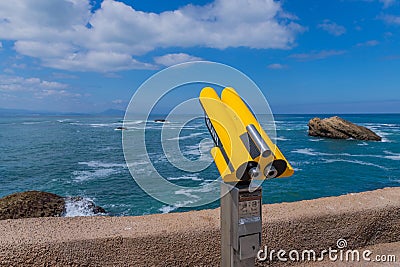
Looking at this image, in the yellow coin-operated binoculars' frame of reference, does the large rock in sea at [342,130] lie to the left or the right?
on its right

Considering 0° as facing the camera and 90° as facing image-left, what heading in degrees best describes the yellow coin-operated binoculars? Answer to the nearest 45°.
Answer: approximately 135°

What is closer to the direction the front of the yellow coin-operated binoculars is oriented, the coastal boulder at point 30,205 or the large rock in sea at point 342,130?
the coastal boulder

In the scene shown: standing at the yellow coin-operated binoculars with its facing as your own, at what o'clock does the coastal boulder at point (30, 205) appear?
The coastal boulder is roughly at 12 o'clock from the yellow coin-operated binoculars.
